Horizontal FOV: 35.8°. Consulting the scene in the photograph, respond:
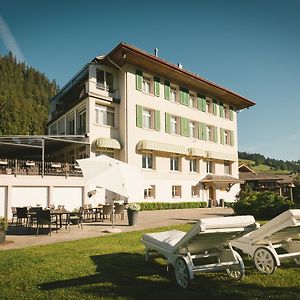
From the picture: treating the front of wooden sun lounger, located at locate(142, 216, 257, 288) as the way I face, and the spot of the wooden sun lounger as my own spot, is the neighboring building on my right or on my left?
on my right

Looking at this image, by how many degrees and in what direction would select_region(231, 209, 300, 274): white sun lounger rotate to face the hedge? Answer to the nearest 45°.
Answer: approximately 45° to its right
